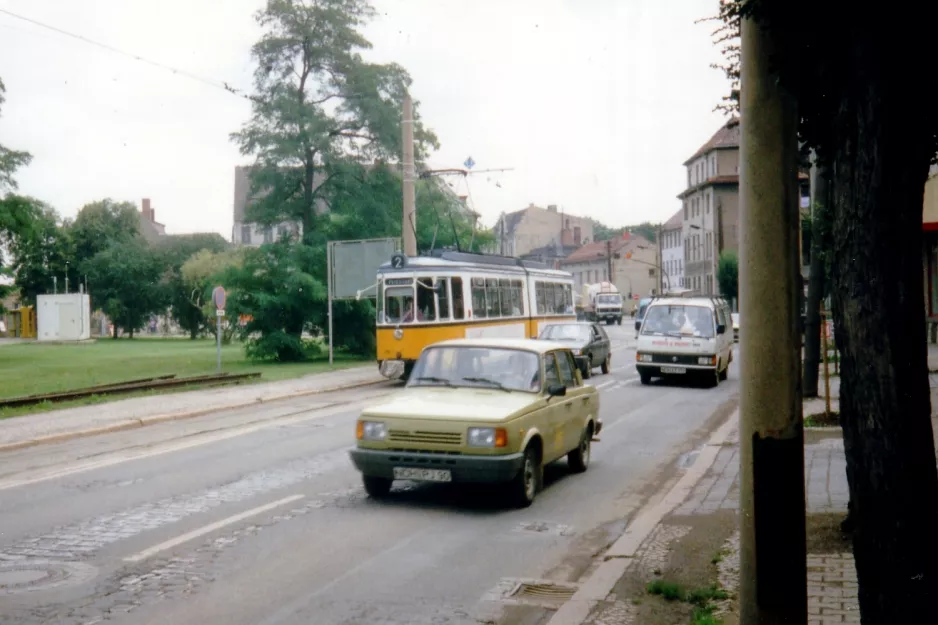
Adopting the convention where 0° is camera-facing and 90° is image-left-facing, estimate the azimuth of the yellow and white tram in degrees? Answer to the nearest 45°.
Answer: approximately 45°

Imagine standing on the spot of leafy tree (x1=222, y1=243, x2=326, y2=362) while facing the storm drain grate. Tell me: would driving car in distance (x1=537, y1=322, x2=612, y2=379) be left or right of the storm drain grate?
left

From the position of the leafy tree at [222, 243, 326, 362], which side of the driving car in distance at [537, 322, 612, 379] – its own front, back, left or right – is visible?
right

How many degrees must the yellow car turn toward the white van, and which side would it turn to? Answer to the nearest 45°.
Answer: approximately 135° to its right

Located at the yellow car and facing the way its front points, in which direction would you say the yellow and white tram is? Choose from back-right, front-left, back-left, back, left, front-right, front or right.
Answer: back-right

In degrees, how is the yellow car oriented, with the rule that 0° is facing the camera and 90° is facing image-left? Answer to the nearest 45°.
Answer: approximately 45°

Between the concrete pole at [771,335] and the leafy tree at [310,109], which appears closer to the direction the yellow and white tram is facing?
the concrete pole
